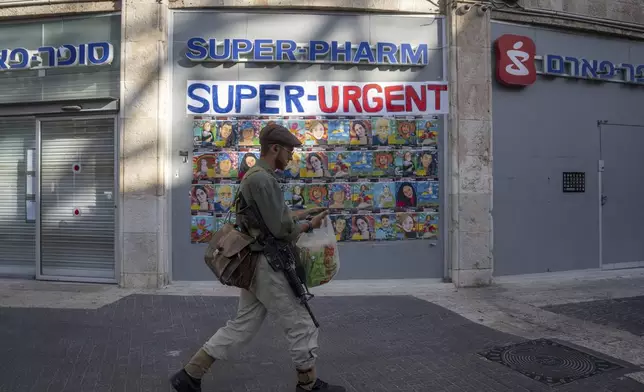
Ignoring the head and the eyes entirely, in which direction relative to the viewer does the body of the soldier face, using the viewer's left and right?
facing to the right of the viewer

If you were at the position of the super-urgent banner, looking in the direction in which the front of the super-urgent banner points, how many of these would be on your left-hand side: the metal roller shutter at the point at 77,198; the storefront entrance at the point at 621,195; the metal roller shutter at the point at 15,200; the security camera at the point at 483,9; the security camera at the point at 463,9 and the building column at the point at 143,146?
3

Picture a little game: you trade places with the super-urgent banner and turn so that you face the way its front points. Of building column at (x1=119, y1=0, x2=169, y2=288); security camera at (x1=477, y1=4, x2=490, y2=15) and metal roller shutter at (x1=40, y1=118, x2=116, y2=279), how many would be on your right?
2

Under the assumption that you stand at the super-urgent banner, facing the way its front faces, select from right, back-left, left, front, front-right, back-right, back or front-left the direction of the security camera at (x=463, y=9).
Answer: left

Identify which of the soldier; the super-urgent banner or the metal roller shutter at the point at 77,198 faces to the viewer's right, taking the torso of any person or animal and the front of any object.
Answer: the soldier

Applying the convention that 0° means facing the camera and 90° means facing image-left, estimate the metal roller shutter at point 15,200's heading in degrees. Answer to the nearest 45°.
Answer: approximately 0°

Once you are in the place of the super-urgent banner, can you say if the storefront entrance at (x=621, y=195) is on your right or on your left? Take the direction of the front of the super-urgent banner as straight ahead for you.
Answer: on your left

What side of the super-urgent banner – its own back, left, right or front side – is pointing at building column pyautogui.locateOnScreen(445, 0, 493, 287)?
left

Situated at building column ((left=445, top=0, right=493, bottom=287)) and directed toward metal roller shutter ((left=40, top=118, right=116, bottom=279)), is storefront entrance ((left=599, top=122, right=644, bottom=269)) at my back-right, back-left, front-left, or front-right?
back-right

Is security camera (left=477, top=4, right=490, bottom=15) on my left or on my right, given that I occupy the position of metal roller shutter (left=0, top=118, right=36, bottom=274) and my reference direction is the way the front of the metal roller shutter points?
on my left

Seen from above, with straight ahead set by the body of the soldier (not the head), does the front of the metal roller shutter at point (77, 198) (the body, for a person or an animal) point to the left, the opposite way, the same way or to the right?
to the right

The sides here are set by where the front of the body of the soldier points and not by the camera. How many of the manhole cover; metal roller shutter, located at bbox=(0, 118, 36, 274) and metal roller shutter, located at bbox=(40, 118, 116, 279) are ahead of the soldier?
1
